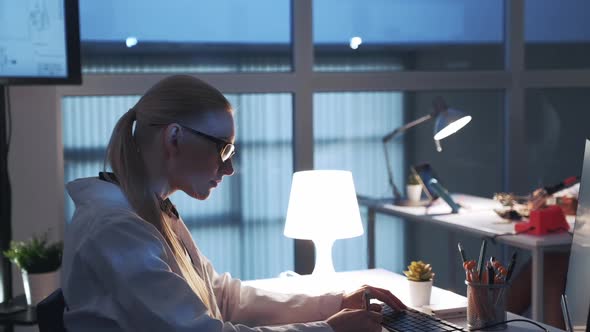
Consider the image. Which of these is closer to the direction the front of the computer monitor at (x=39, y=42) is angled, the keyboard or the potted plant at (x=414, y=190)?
the keyboard

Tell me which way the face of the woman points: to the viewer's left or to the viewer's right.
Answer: to the viewer's right

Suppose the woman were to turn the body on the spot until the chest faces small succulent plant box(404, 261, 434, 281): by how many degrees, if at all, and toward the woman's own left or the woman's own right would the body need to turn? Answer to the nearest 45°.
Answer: approximately 45° to the woman's own left

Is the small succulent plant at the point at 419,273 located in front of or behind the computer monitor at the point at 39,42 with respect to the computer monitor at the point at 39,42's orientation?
in front

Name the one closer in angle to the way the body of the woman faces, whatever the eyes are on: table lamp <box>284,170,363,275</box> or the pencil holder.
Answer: the pencil holder

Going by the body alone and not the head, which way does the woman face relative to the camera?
to the viewer's right

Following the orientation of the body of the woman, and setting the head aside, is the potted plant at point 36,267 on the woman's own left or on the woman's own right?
on the woman's own left

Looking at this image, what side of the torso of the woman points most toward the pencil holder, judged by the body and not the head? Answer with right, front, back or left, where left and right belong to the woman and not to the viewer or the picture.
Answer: front

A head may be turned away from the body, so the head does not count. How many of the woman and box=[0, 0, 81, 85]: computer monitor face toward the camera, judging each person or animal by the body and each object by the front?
1

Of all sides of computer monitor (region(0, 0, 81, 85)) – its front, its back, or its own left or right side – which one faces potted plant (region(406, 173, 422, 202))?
left

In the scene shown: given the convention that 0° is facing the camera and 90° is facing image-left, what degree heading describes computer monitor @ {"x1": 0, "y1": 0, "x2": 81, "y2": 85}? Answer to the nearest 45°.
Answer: approximately 0°

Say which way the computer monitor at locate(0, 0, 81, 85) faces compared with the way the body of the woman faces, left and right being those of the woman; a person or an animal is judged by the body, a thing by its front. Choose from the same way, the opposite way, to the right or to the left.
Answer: to the right

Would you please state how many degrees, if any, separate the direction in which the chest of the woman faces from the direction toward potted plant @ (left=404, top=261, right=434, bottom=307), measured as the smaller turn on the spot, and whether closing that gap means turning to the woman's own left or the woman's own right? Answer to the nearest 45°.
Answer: approximately 45° to the woman's own left
